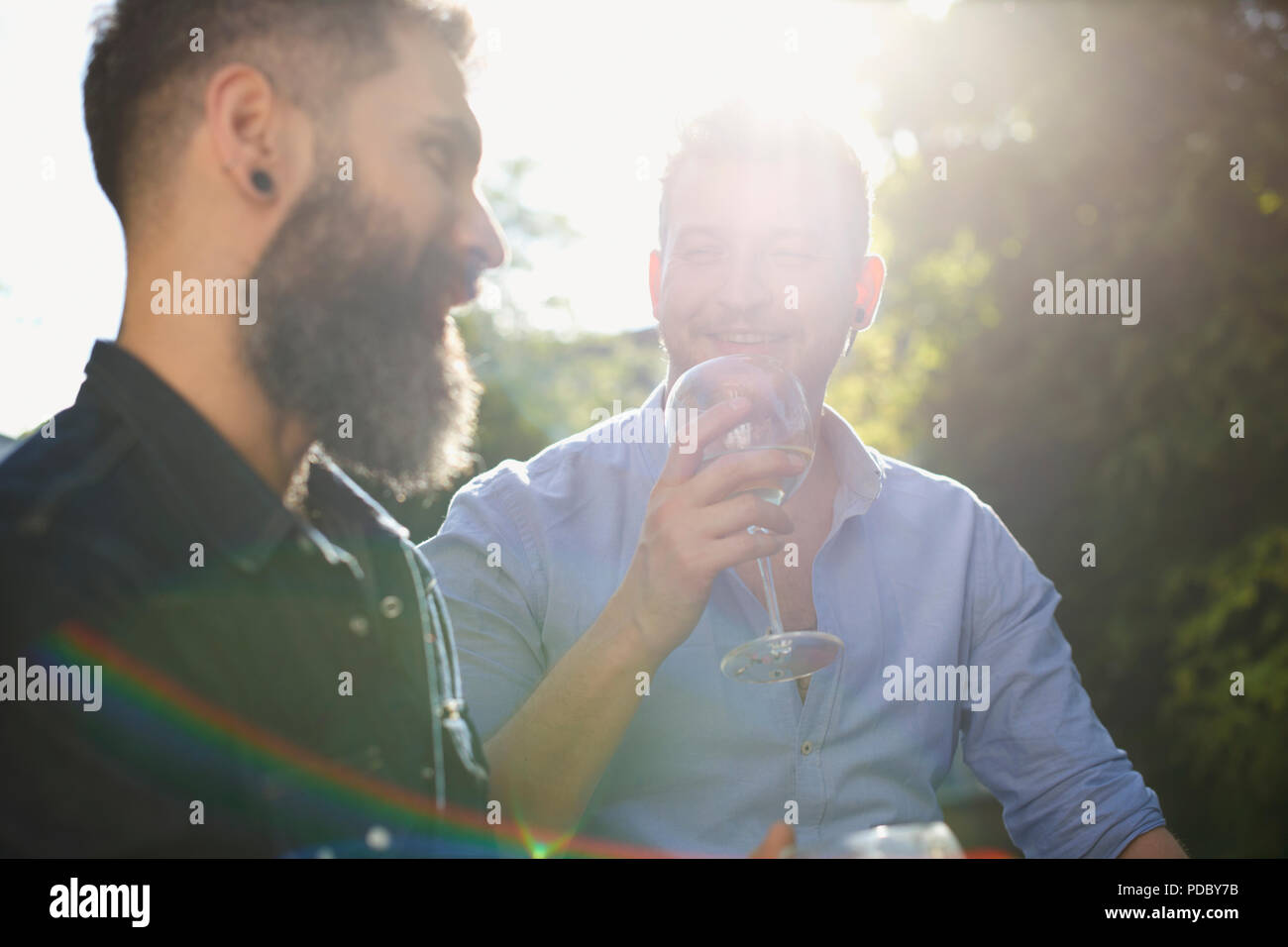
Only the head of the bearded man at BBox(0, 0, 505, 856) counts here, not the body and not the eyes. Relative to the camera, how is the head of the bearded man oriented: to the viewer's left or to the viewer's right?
to the viewer's right

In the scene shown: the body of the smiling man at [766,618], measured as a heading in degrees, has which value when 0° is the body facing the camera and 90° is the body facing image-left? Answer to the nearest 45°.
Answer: approximately 0°
